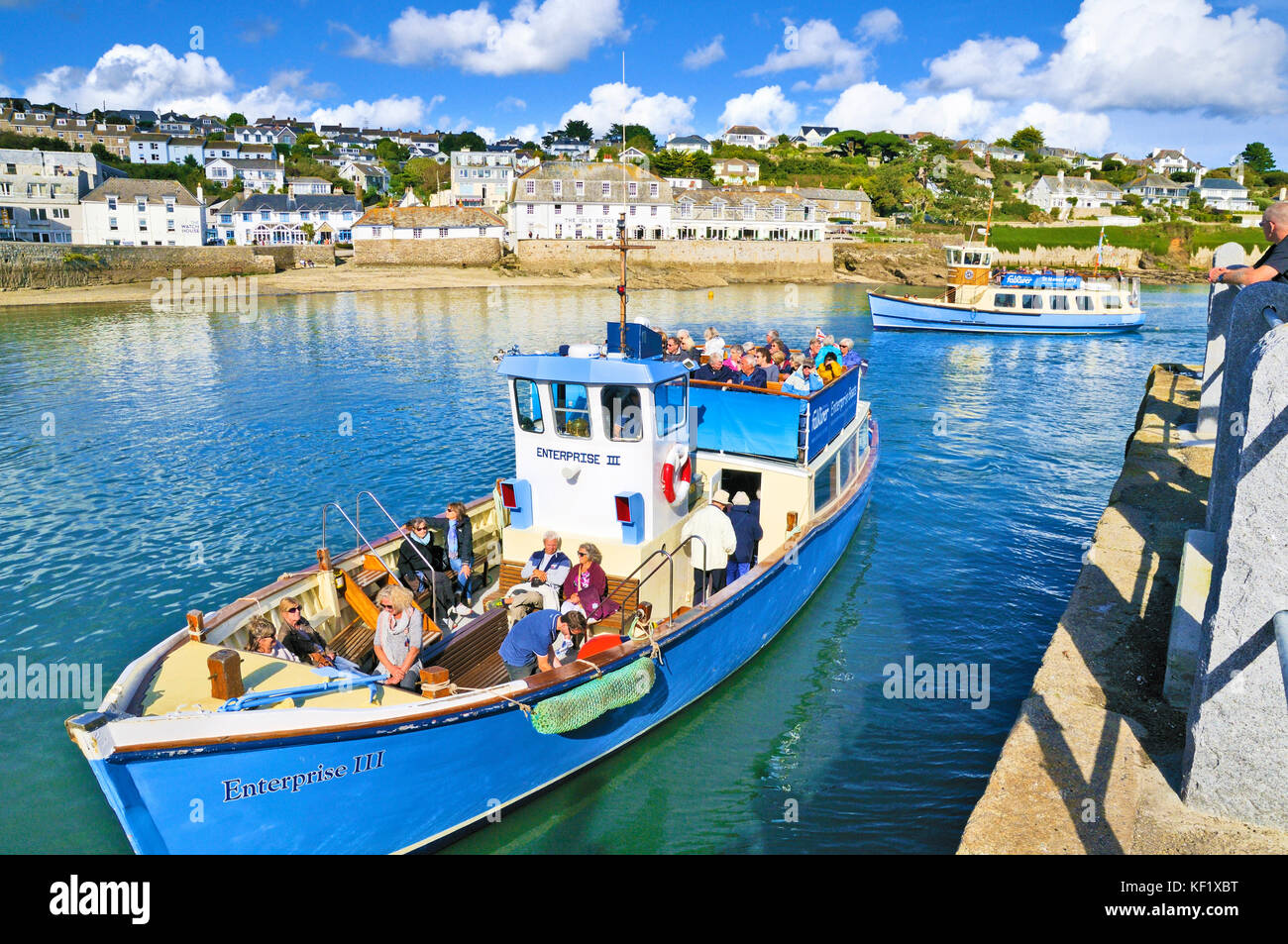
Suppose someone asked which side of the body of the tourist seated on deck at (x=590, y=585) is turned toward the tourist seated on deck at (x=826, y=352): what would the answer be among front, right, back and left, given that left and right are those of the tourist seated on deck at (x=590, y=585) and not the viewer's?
back

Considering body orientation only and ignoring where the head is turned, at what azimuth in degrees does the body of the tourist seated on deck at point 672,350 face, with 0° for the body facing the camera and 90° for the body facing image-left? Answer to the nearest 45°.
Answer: approximately 45°

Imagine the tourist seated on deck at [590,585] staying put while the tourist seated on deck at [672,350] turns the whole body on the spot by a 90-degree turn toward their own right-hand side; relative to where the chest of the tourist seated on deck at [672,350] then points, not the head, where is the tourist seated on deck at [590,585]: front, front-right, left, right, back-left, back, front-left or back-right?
back-left

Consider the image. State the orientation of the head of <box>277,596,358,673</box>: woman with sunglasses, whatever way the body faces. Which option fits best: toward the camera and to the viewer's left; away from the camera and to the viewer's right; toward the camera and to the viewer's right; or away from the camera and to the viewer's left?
toward the camera and to the viewer's right

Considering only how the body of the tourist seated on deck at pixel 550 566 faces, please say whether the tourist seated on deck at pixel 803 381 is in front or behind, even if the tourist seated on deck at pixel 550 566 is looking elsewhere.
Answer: behind

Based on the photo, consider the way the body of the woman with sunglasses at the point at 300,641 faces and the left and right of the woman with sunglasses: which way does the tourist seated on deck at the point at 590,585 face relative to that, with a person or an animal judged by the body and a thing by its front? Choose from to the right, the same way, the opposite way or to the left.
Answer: to the right

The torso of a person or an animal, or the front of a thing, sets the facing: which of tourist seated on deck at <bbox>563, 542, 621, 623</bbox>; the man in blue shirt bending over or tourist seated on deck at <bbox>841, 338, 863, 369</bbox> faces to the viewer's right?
the man in blue shirt bending over

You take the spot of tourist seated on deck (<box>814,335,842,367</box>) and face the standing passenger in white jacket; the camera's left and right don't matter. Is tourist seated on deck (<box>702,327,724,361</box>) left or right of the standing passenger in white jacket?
right

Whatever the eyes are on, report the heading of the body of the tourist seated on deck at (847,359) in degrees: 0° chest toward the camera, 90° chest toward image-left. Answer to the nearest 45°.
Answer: approximately 45°
